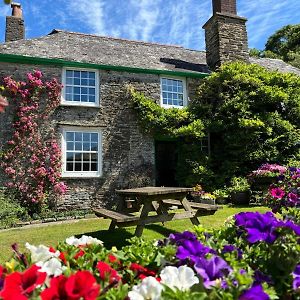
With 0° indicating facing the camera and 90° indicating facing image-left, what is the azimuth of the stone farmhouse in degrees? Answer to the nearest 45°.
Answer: approximately 0°

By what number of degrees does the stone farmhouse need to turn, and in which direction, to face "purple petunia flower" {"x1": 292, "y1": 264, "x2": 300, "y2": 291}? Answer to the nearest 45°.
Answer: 0° — it already faces it

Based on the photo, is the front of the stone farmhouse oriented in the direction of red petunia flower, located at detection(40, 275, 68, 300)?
yes

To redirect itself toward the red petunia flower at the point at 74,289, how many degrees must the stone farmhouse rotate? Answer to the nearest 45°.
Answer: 0° — it already faces it

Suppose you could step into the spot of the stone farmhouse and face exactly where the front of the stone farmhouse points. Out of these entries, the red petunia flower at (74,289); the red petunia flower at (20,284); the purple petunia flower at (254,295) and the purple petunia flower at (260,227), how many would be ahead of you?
4

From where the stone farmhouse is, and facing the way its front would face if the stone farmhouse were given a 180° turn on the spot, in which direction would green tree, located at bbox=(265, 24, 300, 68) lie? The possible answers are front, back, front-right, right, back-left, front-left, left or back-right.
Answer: front-right

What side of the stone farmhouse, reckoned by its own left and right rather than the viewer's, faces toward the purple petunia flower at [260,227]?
front

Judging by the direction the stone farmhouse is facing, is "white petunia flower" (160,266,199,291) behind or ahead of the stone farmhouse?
ahead

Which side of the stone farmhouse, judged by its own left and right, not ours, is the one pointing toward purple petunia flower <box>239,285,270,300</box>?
front

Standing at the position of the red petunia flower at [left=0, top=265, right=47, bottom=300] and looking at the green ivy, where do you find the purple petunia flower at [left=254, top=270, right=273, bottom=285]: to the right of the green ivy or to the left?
right

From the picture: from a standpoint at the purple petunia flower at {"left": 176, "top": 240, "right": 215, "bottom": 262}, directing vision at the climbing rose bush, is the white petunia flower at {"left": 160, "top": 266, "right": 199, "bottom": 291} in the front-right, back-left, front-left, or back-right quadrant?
back-left

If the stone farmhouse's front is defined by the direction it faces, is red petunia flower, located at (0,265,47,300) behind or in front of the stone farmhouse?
in front

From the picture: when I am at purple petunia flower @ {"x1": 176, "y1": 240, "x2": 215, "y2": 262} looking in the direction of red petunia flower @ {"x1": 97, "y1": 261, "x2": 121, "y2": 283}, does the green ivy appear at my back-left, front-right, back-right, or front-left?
back-right
